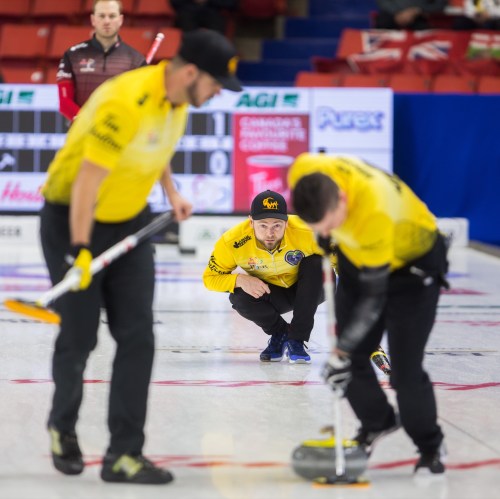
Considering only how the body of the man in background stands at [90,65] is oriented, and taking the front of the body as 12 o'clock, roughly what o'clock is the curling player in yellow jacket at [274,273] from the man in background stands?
The curling player in yellow jacket is roughly at 11 o'clock from the man in background stands.

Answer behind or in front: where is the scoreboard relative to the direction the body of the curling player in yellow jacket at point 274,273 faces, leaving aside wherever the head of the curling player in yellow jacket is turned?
behind

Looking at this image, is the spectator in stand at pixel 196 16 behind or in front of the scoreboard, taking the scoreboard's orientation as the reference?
behind

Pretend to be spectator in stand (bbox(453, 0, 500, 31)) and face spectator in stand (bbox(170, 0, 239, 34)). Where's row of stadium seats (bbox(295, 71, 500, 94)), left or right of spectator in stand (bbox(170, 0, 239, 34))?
left

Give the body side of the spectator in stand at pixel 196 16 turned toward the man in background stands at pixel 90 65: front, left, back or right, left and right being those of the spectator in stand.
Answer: front

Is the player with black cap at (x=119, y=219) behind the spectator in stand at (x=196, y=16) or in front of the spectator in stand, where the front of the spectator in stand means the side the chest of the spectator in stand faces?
in front

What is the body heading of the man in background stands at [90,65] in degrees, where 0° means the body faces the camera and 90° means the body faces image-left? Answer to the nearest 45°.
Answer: approximately 0°

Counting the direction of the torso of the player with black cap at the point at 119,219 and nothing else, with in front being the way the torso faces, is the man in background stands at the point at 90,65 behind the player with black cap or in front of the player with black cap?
behind

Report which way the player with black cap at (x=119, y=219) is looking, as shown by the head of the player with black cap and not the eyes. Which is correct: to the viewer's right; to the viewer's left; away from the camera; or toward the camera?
to the viewer's right

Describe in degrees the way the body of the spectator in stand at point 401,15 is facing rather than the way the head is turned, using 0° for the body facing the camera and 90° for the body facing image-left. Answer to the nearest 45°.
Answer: approximately 0°
